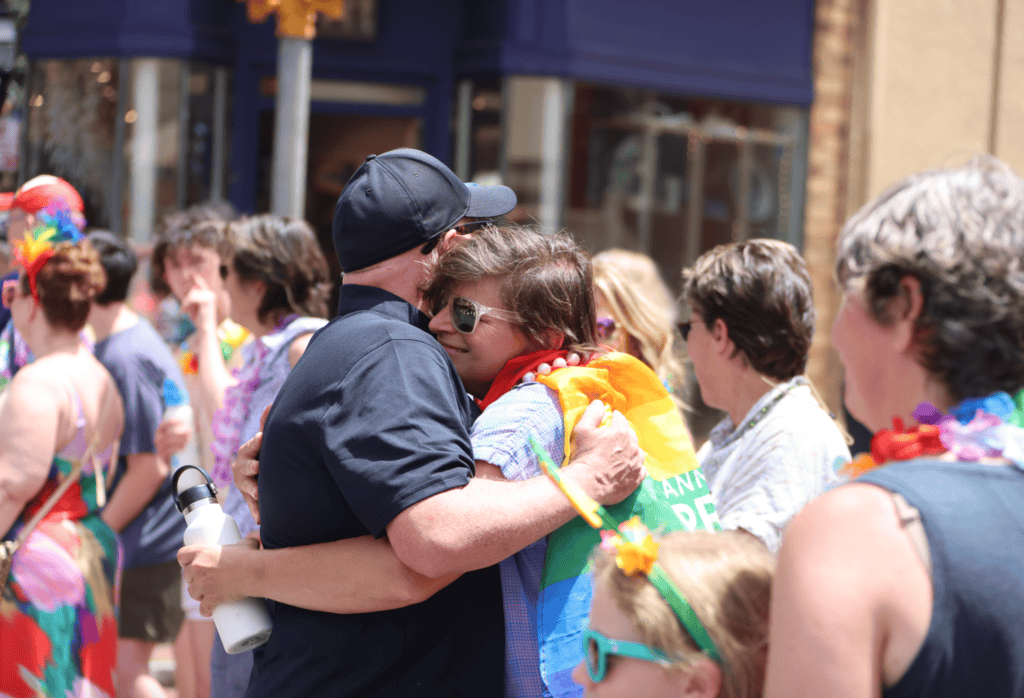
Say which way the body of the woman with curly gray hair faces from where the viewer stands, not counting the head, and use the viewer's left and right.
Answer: facing away from the viewer and to the left of the viewer

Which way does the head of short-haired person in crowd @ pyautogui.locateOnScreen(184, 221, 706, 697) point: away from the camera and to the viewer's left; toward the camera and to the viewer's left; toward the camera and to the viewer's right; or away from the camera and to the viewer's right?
toward the camera and to the viewer's left

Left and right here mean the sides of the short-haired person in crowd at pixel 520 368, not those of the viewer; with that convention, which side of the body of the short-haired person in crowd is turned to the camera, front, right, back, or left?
left

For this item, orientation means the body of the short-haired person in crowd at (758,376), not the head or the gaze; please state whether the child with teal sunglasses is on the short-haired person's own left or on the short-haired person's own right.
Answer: on the short-haired person's own left

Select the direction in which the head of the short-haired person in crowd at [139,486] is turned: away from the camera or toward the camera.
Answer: away from the camera

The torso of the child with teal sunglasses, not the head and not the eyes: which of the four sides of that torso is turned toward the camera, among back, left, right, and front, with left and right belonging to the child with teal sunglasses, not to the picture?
left

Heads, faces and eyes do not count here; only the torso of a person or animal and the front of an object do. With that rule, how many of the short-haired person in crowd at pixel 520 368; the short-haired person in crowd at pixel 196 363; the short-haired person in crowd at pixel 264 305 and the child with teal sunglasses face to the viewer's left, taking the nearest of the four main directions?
3

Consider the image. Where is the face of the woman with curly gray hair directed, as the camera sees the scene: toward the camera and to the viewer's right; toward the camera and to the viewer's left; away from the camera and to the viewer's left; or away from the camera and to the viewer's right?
away from the camera and to the viewer's left

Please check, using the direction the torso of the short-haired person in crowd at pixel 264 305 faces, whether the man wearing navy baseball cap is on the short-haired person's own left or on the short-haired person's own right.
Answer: on the short-haired person's own left

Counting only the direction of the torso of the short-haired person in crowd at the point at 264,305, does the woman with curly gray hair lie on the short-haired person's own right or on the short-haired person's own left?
on the short-haired person's own left
